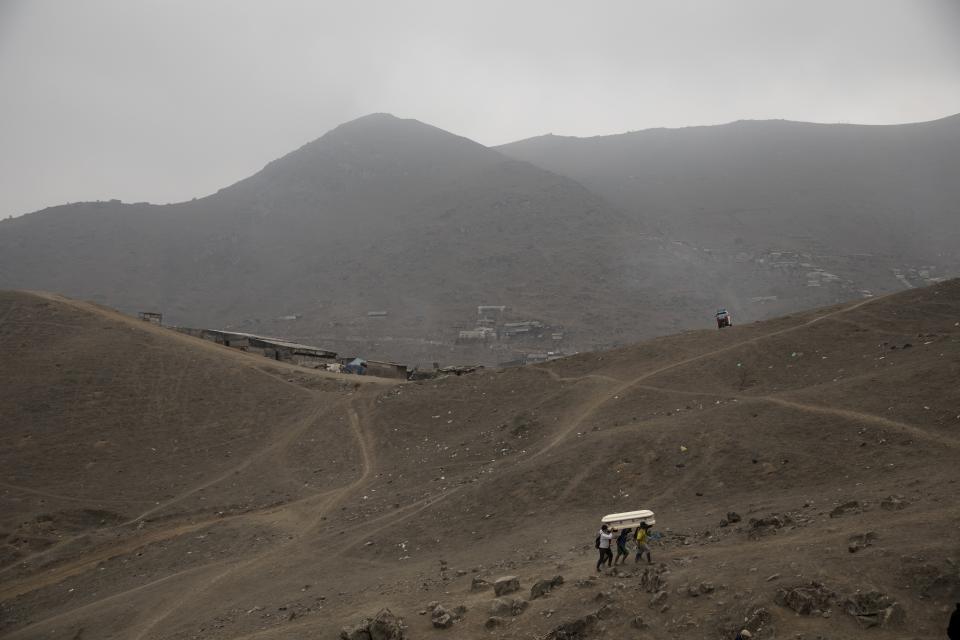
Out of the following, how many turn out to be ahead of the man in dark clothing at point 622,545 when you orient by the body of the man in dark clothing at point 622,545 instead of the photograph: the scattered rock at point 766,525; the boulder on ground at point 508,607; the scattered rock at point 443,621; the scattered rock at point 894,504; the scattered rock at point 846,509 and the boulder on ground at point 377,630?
3
